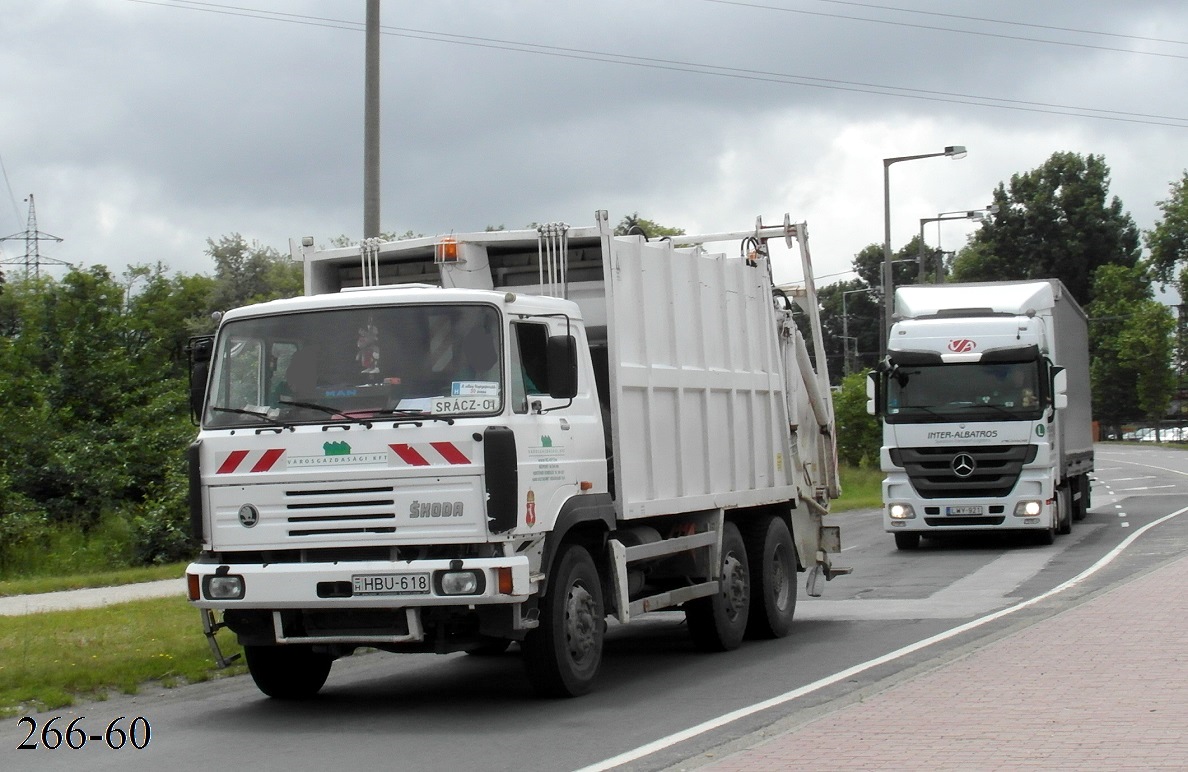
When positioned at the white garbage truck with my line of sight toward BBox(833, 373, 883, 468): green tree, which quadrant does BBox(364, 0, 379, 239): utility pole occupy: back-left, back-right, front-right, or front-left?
front-left

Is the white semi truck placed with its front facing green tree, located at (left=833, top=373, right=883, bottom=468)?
no

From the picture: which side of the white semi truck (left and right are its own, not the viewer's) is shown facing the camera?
front

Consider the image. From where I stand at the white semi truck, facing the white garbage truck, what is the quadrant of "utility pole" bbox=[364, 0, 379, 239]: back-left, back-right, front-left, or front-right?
front-right

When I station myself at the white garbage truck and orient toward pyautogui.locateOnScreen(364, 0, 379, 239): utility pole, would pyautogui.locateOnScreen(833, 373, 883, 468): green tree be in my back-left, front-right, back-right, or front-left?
front-right

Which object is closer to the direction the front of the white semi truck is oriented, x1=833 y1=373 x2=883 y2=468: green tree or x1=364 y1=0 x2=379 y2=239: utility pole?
the utility pole

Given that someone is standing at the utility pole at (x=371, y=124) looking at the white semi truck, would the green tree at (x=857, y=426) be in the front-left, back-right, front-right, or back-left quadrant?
front-left

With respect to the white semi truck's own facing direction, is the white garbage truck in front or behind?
in front

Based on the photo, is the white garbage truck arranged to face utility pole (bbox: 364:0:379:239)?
no

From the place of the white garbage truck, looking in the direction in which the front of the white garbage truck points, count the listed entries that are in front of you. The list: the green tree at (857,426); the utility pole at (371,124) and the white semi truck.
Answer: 0

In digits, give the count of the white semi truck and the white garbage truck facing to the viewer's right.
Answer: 0

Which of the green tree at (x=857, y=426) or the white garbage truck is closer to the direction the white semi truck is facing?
the white garbage truck

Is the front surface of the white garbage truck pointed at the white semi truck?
no

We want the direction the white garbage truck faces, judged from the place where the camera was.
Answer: facing the viewer and to the left of the viewer
